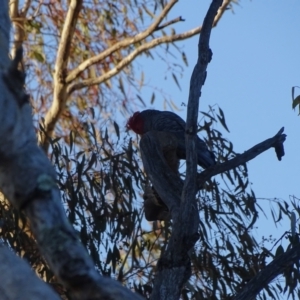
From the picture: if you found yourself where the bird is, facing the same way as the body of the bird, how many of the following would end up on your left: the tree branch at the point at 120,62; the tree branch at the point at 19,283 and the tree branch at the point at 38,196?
2

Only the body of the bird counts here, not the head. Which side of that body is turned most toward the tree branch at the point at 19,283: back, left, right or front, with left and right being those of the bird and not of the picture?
left

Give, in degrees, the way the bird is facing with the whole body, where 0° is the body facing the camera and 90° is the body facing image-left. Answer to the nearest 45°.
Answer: approximately 90°

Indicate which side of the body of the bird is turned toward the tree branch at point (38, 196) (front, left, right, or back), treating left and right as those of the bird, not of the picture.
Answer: left
